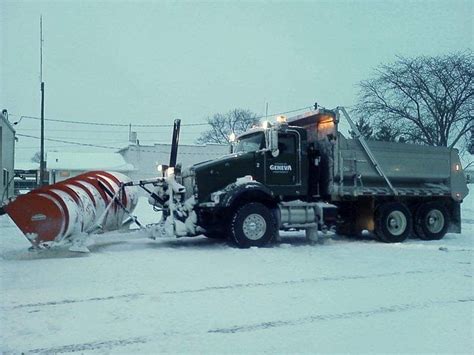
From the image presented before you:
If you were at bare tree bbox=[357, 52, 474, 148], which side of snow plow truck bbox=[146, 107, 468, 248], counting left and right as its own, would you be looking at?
right

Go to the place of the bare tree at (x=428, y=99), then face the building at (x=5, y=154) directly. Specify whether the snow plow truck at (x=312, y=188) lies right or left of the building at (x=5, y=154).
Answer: left

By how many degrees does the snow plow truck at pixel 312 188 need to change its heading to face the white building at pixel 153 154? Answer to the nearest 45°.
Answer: approximately 45° to its right

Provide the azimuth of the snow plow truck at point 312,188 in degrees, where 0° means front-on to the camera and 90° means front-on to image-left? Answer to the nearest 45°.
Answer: approximately 90°

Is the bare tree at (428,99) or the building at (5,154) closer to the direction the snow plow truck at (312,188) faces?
the building

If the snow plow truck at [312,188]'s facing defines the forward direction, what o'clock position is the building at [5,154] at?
The building is roughly at 1 o'clock from the snow plow truck.

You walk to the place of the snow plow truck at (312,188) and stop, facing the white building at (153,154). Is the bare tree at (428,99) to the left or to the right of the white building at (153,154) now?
right

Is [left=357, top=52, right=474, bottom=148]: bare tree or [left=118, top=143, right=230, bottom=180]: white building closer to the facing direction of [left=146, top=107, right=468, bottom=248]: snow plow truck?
the white building
